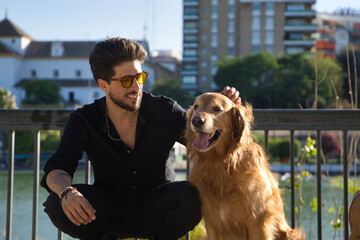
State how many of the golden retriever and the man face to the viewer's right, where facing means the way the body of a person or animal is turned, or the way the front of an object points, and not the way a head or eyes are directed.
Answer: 0

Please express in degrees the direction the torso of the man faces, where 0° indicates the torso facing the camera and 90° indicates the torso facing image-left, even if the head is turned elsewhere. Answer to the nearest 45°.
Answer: approximately 0°
